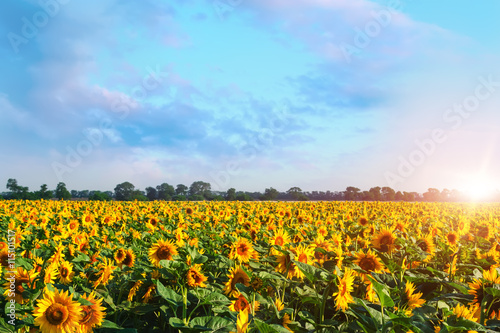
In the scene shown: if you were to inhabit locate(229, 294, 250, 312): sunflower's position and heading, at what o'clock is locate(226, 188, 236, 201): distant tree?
The distant tree is roughly at 6 o'clock from the sunflower.

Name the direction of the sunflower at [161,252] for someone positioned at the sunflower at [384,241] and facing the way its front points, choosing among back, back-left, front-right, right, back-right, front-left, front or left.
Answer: front-right

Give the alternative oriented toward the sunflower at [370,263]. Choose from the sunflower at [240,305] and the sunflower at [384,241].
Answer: the sunflower at [384,241]

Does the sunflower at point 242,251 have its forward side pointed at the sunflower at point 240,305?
yes

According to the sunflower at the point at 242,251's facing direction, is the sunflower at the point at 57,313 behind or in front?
in front

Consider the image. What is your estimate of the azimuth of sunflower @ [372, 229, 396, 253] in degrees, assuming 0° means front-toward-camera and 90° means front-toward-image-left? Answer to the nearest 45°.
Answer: approximately 0°

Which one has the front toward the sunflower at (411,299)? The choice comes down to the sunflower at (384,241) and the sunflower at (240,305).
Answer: the sunflower at (384,241)

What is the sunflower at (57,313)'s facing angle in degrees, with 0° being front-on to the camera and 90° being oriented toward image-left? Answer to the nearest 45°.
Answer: approximately 0°

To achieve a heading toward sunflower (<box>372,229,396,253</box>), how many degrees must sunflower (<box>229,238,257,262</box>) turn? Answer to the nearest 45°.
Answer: approximately 90° to its left
